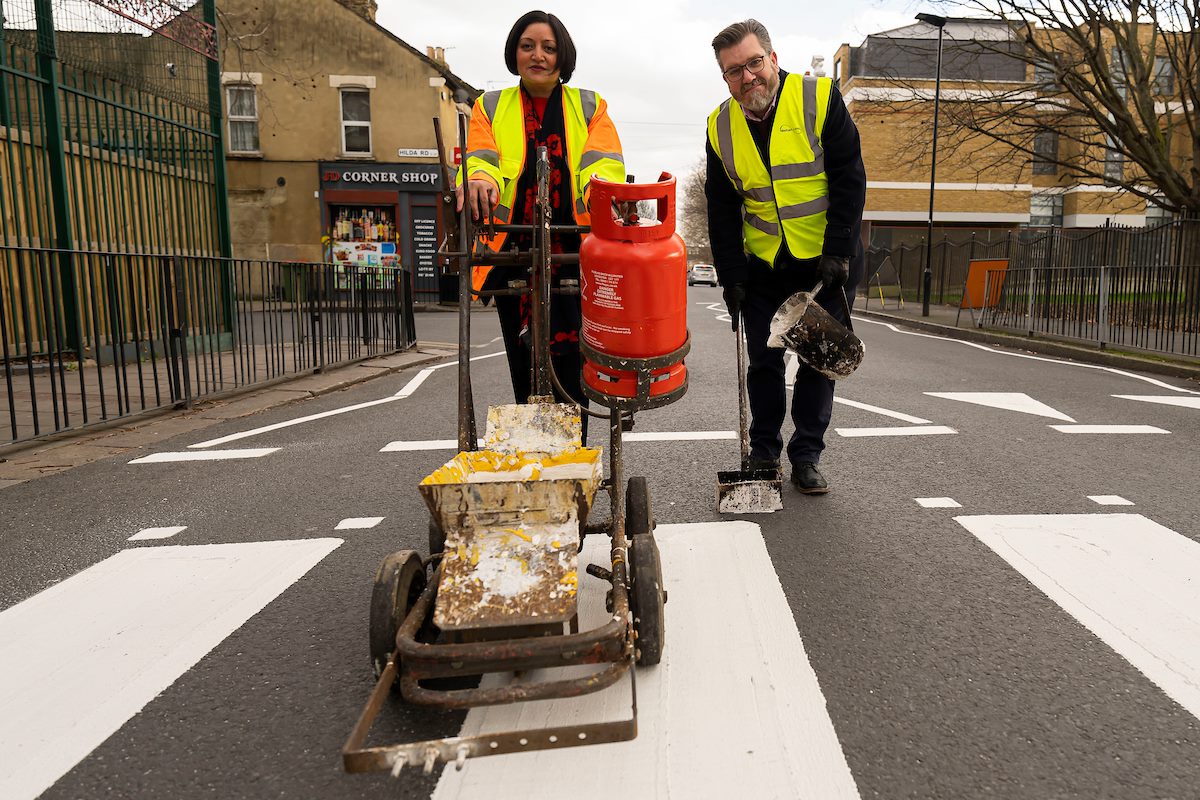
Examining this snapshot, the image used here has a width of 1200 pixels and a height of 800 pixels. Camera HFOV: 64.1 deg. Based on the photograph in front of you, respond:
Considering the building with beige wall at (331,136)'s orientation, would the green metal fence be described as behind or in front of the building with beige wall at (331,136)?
in front

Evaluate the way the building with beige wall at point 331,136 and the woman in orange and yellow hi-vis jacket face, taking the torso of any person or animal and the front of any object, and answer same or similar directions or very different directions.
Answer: same or similar directions

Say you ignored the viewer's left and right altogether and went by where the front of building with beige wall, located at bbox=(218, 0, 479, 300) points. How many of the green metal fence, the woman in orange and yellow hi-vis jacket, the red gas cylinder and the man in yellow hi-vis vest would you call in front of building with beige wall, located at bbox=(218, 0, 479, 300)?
4

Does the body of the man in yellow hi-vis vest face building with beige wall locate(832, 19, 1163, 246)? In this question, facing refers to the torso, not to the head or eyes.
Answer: no

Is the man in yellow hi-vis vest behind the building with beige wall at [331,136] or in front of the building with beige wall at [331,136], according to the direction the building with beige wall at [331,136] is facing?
in front

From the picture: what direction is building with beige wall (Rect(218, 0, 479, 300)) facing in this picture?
toward the camera

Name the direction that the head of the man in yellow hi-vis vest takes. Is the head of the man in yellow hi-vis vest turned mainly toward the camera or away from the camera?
toward the camera

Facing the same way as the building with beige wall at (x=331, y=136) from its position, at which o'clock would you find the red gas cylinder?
The red gas cylinder is roughly at 12 o'clock from the building with beige wall.

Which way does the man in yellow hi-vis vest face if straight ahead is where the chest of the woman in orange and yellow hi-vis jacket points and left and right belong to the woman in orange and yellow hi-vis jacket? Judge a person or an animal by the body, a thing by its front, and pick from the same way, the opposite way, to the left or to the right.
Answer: the same way

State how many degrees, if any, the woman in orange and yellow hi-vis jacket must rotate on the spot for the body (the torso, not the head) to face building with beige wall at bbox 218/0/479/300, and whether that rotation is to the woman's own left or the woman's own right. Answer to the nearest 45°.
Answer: approximately 180°

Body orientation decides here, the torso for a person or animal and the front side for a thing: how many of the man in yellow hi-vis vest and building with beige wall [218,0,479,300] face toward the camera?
2

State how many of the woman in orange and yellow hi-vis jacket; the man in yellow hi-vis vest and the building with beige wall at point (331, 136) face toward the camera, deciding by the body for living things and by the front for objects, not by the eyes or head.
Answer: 3

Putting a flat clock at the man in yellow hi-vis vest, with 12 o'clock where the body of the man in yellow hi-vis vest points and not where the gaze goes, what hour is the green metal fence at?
The green metal fence is roughly at 4 o'clock from the man in yellow hi-vis vest.

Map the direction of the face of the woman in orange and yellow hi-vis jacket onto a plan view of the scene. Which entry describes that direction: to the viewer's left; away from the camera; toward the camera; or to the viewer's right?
toward the camera

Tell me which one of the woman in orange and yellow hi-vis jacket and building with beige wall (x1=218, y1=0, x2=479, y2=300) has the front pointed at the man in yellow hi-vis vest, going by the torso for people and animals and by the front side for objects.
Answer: the building with beige wall

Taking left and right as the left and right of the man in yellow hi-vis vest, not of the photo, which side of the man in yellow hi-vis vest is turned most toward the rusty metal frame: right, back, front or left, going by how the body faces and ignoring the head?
front

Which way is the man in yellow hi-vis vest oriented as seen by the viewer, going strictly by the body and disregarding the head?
toward the camera

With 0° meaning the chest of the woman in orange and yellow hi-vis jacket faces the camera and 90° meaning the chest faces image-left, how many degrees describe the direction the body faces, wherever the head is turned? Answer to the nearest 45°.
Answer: approximately 0°
